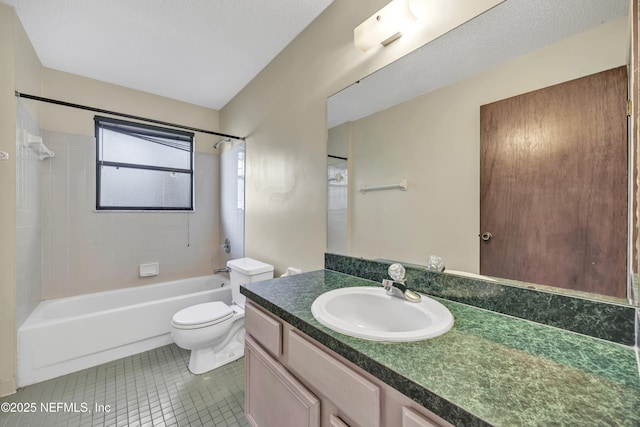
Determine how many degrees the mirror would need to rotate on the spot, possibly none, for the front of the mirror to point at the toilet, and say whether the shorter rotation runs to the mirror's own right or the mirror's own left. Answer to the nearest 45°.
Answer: approximately 45° to the mirror's own right

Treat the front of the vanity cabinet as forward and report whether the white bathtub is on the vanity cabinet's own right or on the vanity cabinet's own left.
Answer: on the vanity cabinet's own right

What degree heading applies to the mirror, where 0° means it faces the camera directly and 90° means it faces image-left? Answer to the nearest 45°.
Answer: approximately 45°

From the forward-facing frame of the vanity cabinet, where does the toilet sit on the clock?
The toilet is roughly at 3 o'clock from the vanity cabinet.

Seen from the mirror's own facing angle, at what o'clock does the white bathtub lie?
The white bathtub is roughly at 1 o'clock from the mirror.

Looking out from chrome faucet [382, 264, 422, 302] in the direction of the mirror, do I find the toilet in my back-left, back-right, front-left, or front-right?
back-left
